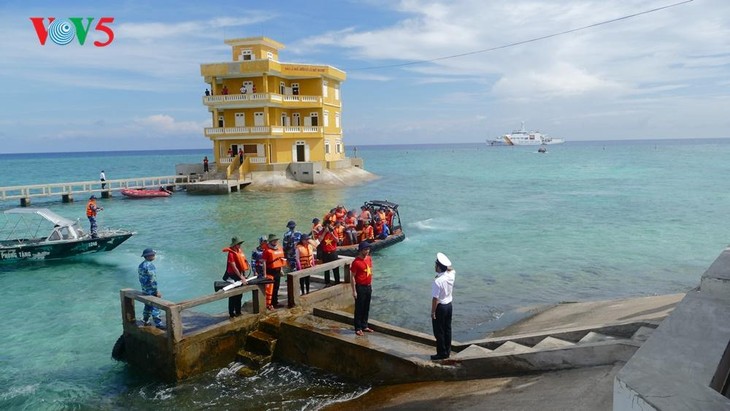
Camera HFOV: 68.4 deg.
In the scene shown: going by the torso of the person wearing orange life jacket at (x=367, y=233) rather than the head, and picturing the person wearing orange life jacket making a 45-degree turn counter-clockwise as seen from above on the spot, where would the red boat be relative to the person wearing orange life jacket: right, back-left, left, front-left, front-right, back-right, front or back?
back-right

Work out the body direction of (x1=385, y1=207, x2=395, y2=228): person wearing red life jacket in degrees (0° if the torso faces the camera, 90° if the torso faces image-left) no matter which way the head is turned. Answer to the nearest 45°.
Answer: approximately 45°

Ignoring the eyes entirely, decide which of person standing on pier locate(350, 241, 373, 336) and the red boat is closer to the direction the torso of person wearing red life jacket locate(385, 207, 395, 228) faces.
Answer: the person standing on pier

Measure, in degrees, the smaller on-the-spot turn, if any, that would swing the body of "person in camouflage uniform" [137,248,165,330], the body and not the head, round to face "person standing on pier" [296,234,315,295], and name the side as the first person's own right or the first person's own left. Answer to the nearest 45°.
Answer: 0° — they already face them

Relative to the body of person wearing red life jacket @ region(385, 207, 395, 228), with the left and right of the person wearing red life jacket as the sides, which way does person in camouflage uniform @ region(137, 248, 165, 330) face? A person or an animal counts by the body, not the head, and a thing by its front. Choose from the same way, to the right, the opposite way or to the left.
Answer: the opposite way

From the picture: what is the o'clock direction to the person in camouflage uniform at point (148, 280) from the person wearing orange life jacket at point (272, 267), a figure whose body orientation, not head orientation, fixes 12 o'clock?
The person in camouflage uniform is roughly at 4 o'clock from the person wearing orange life jacket.

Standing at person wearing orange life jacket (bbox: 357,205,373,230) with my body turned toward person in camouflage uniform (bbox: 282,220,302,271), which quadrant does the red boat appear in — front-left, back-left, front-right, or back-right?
back-right

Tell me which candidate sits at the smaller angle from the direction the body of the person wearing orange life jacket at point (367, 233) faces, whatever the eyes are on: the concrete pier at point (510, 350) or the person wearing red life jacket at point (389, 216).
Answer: the concrete pier

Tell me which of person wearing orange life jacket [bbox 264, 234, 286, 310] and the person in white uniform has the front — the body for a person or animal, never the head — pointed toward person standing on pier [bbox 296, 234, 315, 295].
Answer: the person in white uniform

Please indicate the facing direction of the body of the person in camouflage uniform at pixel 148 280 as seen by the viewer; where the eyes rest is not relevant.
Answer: to the viewer's right

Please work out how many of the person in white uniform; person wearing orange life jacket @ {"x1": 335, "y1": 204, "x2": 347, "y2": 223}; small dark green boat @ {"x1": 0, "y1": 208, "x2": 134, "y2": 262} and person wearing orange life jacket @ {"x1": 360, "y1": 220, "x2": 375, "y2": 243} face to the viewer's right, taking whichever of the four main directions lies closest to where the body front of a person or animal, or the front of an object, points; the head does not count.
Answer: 1

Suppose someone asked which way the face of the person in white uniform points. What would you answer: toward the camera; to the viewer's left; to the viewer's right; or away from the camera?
to the viewer's left

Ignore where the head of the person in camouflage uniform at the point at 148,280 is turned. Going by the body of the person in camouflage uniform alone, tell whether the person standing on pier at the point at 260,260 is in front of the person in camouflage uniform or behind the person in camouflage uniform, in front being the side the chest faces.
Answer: in front

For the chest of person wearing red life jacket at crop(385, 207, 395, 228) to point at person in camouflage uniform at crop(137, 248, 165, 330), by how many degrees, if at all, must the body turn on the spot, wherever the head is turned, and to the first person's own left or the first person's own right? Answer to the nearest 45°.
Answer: approximately 45° to the first person's own left

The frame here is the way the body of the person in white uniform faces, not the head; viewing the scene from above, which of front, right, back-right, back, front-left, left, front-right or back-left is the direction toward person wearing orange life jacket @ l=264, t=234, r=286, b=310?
front

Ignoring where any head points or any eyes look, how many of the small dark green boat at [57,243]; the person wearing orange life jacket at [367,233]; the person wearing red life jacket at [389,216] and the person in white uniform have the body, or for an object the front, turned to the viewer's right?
1

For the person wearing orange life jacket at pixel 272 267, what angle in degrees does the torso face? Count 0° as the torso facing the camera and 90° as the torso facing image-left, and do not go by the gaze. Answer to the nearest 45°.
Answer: approximately 315°
